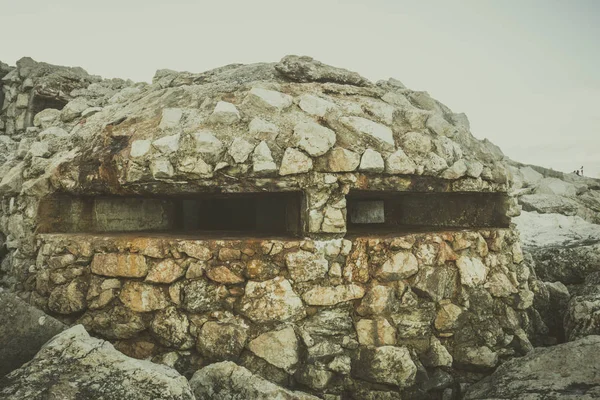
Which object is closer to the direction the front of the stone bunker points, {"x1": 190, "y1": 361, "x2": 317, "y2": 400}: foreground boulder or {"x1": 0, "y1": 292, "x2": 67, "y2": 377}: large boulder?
the foreground boulder

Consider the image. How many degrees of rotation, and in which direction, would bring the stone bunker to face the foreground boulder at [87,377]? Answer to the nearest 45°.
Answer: approximately 45° to its right

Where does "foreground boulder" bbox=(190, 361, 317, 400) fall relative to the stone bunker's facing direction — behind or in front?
in front

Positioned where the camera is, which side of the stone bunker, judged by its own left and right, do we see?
front
